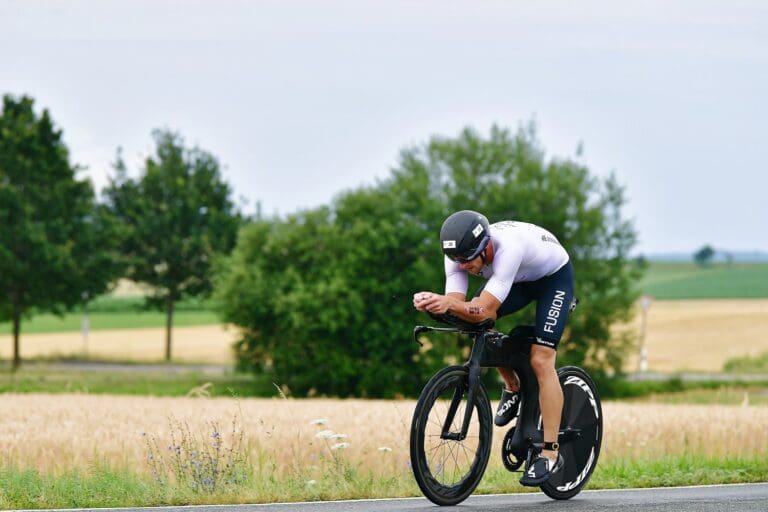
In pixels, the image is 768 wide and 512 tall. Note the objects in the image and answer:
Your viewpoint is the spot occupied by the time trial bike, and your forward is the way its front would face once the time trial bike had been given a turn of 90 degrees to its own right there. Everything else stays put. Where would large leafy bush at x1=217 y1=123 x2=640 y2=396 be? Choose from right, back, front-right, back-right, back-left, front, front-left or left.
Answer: front-right

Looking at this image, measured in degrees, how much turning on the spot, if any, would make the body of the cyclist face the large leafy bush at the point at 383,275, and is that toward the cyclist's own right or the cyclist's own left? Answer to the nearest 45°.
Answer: approximately 135° to the cyclist's own right

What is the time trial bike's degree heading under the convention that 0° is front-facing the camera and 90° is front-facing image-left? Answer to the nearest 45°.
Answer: approximately 45°

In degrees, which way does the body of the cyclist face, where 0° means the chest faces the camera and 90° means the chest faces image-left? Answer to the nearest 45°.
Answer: approximately 45°
